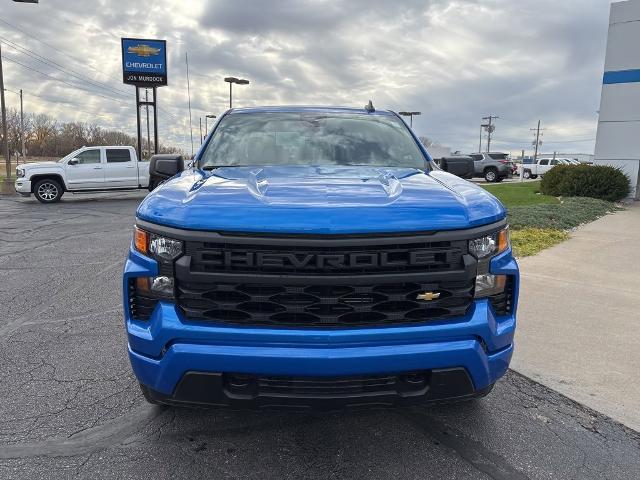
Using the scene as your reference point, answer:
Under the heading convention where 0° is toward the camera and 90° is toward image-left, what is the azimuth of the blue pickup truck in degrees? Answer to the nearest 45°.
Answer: approximately 0°

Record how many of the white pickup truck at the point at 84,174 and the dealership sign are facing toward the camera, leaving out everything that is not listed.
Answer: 1

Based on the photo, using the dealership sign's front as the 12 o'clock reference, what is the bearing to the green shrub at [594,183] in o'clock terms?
The green shrub is roughly at 11 o'clock from the dealership sign.

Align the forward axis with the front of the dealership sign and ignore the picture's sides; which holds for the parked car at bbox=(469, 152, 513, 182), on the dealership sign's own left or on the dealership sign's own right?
on the dealership sign's own left

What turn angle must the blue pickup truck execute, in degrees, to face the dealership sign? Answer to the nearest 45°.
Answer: approximately 180°

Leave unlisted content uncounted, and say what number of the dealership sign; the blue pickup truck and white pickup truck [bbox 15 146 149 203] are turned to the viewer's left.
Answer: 1

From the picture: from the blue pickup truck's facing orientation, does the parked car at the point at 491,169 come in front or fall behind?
behind

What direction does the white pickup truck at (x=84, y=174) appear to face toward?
to the viewer's left

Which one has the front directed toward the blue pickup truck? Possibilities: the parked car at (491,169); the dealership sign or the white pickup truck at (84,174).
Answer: the dealership sign

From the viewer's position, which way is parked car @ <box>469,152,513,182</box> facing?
facing away from the viewer and to the left of the viewer
